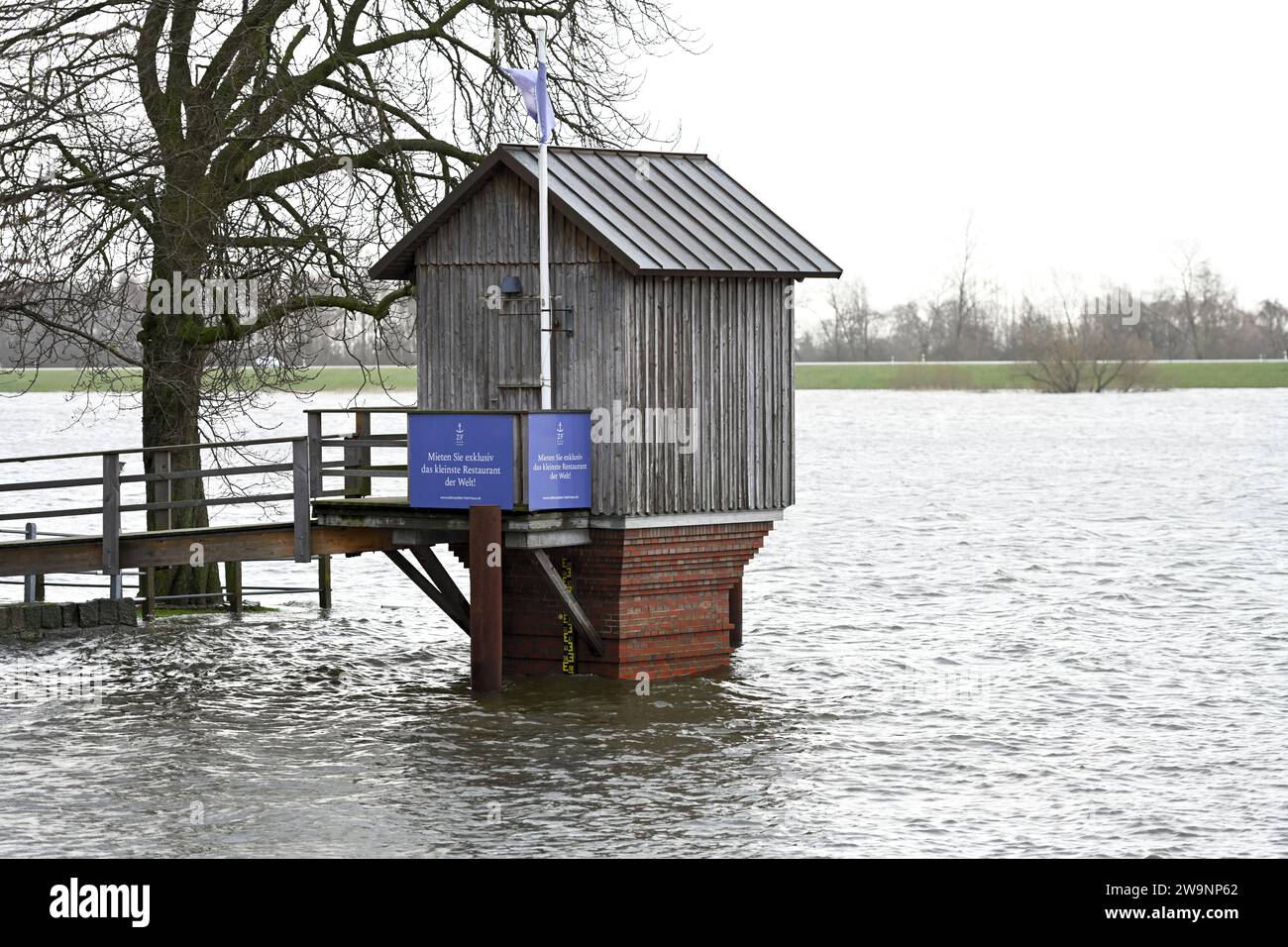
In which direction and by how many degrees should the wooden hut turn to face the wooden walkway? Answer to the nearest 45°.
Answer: approximately 45° to its right

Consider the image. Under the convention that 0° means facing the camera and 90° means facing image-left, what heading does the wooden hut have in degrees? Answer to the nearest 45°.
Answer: approximately 45°
